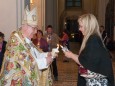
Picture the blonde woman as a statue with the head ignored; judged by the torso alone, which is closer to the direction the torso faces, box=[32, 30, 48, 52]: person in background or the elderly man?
the elderly man

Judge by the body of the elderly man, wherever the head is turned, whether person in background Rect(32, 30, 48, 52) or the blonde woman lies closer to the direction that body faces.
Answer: the blonde woman

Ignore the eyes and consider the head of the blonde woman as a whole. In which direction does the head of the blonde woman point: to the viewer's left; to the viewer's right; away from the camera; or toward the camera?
to the viewer's left

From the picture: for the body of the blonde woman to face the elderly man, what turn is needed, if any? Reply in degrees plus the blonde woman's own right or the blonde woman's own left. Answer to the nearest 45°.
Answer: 0° — they already face them

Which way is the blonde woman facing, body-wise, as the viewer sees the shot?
to the viewer's left

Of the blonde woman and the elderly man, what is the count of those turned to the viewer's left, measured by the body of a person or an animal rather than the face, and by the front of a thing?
1

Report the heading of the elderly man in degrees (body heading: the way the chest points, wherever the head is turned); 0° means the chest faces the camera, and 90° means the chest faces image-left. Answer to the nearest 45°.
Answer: approximately 270°

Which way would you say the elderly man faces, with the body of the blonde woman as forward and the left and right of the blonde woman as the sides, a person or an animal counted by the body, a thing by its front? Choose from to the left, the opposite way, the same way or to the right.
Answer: the opposite way

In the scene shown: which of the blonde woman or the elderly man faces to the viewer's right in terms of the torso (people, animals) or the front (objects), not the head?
the elderly man

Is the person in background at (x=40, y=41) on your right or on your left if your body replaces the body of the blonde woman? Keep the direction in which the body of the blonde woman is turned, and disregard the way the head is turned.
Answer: on your right

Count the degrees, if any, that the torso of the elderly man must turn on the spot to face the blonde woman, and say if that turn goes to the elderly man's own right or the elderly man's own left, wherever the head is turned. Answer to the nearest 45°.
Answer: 0° — they already face them
